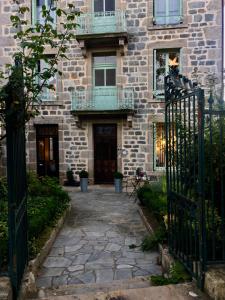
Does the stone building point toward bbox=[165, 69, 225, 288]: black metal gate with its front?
yes

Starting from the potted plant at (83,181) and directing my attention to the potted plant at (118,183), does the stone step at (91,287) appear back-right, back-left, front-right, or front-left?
front-right

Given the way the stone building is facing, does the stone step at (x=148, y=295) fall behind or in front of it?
in front

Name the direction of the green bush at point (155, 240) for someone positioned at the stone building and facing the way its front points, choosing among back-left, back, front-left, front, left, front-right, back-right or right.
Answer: front

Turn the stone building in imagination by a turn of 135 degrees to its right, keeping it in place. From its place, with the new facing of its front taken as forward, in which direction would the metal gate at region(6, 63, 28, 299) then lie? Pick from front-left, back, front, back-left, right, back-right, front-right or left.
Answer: back-left

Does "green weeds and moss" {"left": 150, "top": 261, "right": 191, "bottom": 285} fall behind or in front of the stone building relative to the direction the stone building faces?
in front

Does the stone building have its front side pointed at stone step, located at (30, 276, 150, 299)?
yes

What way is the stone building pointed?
toward the camera

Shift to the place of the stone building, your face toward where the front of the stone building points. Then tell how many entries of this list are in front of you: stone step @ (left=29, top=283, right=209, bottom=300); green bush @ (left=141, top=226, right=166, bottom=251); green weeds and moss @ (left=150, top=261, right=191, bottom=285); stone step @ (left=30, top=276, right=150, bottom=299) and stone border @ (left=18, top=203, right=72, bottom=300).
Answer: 5

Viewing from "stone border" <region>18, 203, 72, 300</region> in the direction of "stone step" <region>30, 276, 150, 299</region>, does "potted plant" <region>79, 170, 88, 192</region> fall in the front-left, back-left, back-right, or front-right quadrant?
back-left
